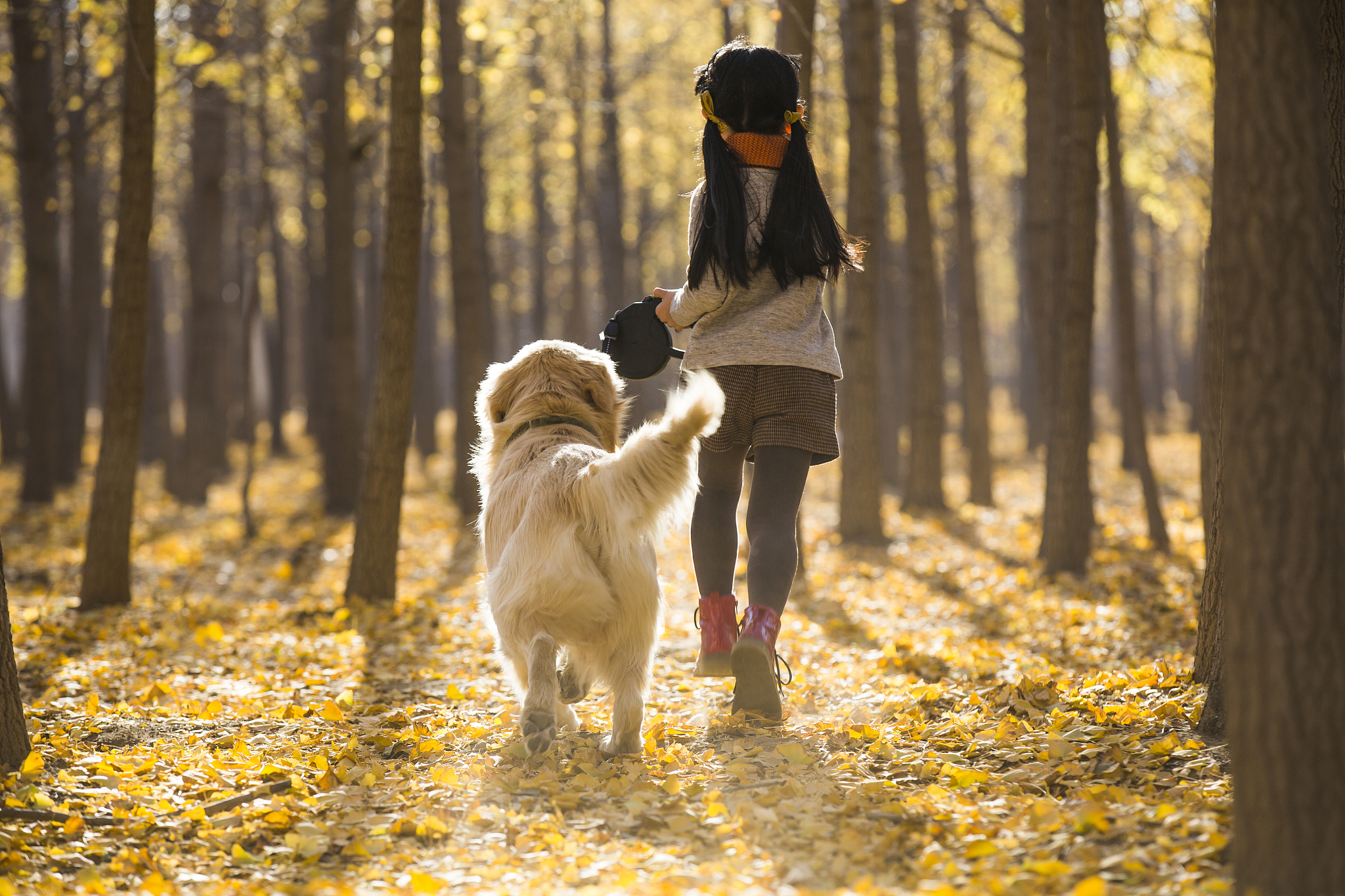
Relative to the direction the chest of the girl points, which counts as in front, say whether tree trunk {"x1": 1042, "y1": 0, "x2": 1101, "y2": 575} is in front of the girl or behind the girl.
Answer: in front

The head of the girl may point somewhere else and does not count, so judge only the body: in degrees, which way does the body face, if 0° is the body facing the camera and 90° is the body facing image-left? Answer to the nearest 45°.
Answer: approximately 180°

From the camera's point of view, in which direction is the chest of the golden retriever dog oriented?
away from the camera

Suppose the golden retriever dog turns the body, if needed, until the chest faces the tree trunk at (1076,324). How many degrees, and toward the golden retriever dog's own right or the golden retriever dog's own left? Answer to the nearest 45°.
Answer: approximately 45° to the golden retriever dog's own right

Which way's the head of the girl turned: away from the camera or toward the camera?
away from the camera

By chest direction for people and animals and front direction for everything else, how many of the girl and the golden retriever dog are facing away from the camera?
2

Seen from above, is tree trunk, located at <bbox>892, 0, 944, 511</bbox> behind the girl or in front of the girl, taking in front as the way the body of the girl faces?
in front
